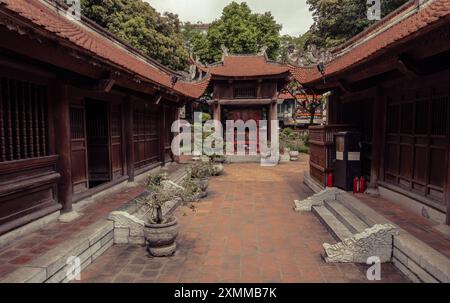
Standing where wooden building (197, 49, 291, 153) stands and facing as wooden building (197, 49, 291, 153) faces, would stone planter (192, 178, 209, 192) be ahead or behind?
ahead

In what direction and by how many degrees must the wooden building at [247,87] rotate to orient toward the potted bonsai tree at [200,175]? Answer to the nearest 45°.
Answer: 0° — it already faces it

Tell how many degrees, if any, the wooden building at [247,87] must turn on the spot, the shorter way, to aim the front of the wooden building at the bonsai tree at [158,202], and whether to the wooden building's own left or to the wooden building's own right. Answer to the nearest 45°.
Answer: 0° — it already faces it

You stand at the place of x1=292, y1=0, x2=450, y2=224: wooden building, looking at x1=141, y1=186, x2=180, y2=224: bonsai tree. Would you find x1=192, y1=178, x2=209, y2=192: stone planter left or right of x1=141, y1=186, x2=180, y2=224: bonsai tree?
right

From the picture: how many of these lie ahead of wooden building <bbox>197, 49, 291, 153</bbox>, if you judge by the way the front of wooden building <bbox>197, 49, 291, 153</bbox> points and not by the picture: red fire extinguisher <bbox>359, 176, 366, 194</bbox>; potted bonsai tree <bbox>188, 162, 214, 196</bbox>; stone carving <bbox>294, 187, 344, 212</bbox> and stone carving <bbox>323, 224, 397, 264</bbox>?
4

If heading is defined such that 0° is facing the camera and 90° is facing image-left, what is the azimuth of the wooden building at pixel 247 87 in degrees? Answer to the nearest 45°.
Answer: approximately 0°

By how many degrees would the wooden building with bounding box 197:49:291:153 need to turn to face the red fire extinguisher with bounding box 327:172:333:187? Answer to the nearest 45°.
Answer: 0° — it already faces it

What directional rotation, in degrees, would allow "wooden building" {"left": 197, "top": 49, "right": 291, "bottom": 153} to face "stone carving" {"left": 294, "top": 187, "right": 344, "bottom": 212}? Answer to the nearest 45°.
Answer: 0° — it already faces it

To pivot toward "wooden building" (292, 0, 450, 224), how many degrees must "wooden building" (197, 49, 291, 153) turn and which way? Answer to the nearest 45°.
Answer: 0° — it already faces it

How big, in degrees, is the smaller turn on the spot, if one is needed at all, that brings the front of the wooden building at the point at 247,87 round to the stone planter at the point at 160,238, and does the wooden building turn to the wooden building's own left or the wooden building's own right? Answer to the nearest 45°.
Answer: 0° — it already faces it
